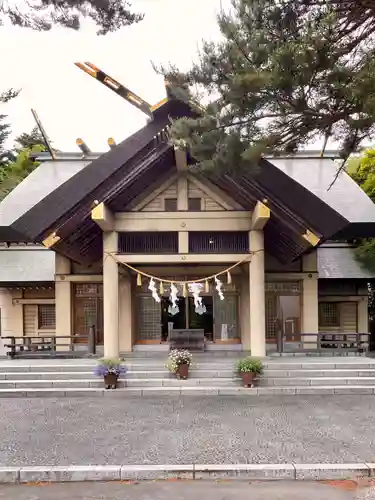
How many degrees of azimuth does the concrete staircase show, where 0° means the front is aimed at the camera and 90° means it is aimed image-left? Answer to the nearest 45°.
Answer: approximately 0°

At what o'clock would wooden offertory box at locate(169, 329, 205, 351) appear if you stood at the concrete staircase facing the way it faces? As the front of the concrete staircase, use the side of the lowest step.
The wooden offertory box is roughly at 6 o'clock from the concrete staircase.
